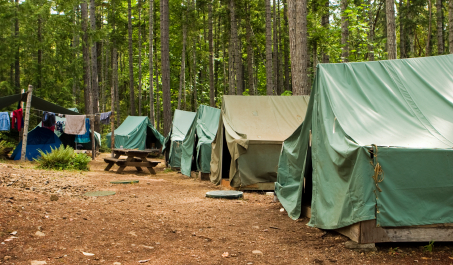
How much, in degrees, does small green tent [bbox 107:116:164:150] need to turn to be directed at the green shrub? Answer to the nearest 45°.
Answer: approximately 45° to its right

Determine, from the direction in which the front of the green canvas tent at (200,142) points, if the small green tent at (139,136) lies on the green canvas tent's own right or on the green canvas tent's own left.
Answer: on the green canvas tent's own right

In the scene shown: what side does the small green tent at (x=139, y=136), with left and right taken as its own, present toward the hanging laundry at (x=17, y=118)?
right

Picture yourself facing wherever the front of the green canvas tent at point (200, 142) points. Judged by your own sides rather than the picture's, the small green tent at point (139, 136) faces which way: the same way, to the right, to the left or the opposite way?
to the left

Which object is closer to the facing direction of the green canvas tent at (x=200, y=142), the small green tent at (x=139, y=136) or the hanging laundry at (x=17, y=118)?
the hanging laundry

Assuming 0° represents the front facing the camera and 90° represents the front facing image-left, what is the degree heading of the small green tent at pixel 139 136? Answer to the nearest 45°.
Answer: approximately 315°

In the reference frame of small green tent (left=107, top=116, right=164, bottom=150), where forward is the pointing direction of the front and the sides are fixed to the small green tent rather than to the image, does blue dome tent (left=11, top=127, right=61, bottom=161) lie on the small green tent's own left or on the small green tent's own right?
on the small green tent's own right
